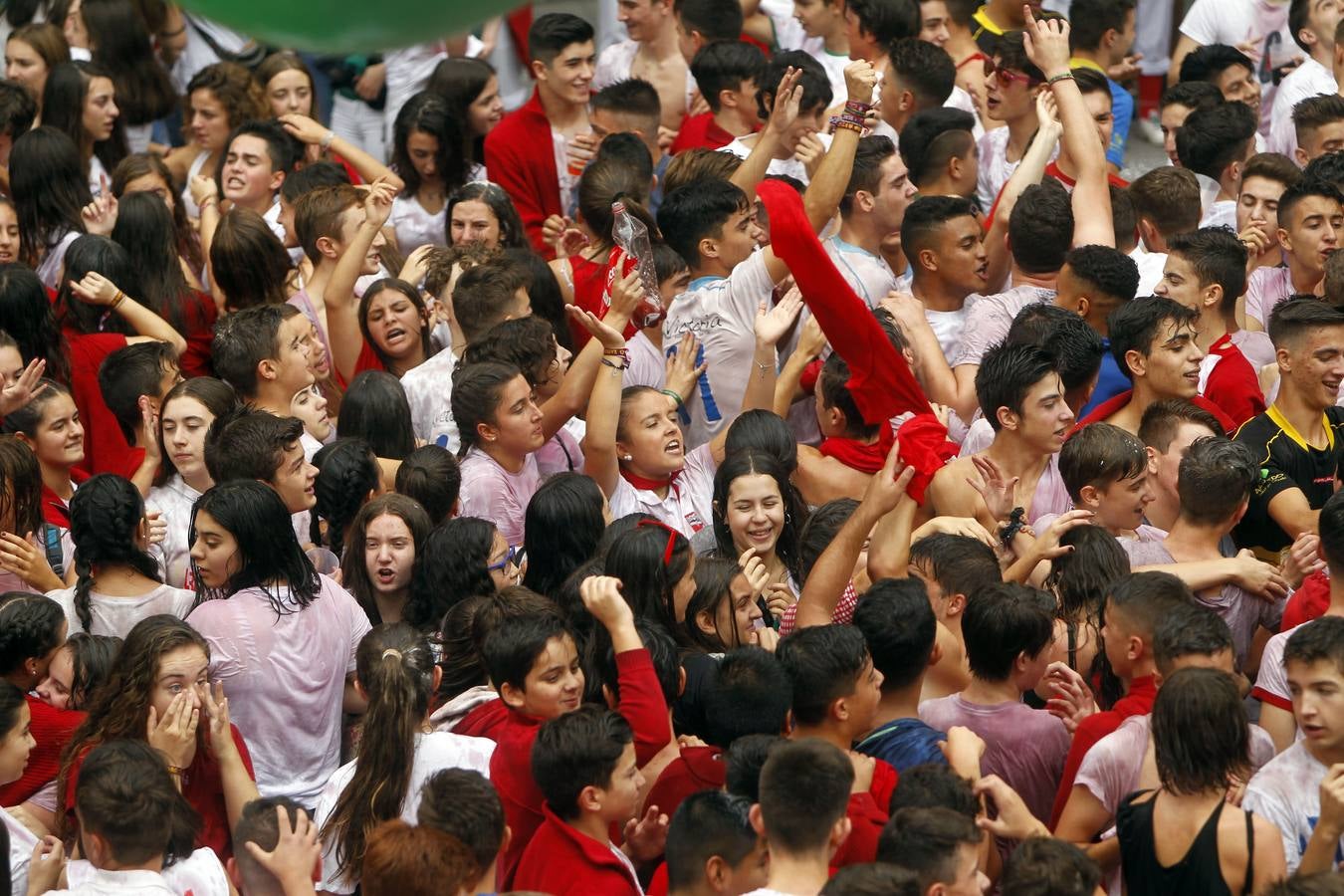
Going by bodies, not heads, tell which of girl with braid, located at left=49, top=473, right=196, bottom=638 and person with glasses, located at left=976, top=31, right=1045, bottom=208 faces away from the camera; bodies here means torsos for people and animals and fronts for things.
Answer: the girl with braid

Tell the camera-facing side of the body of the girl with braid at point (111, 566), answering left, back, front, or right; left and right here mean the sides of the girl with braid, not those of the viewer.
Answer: back

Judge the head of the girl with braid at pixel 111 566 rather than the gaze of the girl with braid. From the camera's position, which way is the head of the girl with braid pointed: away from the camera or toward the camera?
away from the camera

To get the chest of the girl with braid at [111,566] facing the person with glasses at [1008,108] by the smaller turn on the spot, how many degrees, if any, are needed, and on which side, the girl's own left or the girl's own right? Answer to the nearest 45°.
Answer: approximately 45° to the girl's own right

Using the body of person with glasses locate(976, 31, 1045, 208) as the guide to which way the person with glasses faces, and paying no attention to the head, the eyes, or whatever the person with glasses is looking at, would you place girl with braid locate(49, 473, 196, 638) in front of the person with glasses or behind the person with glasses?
in front

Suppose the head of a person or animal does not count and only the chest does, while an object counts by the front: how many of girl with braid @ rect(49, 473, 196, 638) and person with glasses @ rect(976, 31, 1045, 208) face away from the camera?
1

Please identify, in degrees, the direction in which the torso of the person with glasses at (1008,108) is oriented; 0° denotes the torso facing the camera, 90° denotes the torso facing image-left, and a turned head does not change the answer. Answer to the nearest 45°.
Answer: approximately 45°
